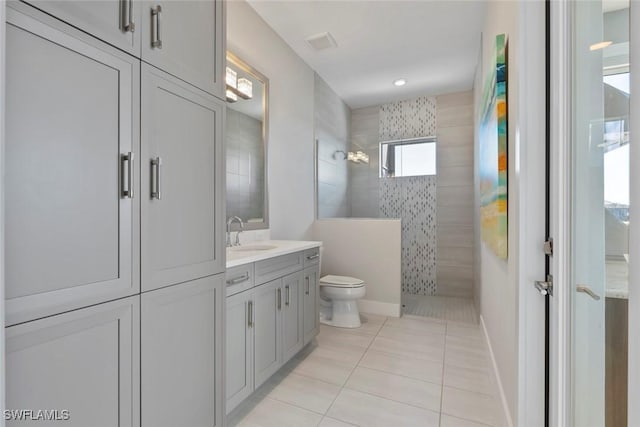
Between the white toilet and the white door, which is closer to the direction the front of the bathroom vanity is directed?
the white door

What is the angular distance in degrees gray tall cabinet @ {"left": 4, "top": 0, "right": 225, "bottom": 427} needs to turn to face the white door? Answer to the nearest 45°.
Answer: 0° — it already faces it

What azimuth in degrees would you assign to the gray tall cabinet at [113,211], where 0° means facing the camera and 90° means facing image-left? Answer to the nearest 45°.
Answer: approximately 315°

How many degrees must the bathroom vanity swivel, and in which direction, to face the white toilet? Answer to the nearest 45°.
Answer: approximately 90° to its left

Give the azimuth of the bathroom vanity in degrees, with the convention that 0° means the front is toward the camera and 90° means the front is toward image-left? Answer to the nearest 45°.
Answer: approximately 315°

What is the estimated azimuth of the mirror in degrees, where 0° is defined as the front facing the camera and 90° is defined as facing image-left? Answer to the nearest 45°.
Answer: approximately 315°

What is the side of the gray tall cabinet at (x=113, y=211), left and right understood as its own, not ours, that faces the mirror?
left
